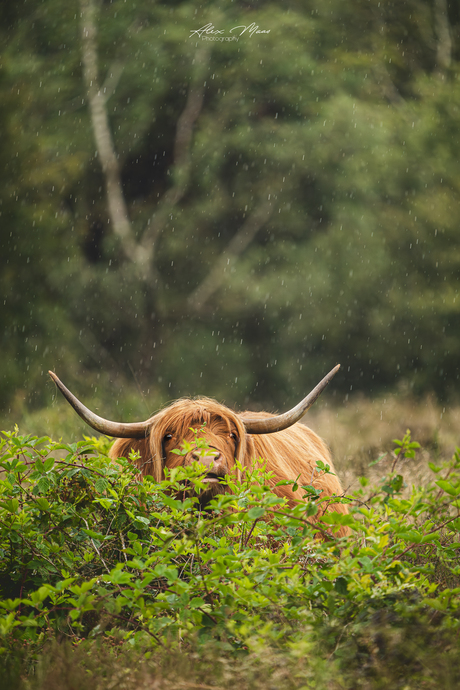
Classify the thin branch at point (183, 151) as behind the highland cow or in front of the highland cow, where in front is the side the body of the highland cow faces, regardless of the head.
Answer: behind

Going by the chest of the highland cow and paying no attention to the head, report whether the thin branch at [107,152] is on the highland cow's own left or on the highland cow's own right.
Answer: on the highland cow's own right

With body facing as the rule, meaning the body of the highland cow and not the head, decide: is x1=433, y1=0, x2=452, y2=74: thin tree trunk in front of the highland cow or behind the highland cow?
behind

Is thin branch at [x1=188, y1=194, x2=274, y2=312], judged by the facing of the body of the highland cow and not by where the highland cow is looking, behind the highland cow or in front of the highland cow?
behind

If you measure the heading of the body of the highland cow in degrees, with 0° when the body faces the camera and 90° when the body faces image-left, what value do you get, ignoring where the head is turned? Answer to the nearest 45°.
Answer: approximately 45°

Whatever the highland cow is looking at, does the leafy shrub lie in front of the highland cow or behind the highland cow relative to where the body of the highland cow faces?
in front

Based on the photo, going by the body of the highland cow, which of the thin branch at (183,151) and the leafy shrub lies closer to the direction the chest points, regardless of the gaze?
the leafy shrub
